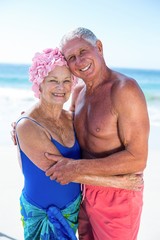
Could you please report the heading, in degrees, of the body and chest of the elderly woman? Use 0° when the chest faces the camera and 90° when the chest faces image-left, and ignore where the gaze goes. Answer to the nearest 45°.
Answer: approximately 315°
